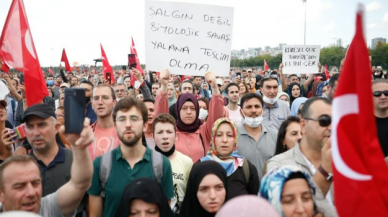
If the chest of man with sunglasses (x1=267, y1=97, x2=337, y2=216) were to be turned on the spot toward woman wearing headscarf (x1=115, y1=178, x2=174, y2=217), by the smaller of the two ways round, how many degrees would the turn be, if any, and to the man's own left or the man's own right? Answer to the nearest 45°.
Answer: approximately 90° to the man's own right

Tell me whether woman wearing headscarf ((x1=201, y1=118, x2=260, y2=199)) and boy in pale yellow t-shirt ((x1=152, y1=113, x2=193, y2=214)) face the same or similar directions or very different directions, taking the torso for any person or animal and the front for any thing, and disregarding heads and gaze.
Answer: same or similar directions

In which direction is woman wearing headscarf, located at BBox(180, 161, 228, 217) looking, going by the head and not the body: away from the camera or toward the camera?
toward the camera

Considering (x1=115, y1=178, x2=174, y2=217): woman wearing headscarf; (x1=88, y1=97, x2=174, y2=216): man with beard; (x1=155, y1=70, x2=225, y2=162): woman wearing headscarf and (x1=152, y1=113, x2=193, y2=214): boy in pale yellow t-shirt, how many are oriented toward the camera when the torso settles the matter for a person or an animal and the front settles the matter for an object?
4

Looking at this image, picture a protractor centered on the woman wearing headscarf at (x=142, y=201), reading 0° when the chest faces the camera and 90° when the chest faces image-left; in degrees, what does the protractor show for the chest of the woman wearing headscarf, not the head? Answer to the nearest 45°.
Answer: approximately 0°

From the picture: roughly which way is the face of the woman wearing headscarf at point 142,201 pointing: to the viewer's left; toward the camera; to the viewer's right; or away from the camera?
toward the camera

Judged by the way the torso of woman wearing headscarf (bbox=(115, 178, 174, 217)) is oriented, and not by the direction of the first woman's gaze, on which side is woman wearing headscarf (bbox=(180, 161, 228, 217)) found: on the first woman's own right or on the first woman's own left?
on the first woman's own left

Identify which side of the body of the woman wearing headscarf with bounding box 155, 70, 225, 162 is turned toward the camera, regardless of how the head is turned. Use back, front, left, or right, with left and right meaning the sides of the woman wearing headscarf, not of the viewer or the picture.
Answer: front

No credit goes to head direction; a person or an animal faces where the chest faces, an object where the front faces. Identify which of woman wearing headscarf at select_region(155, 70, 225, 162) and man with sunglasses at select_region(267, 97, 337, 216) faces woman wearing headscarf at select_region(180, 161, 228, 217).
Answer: woman wearing headscarf at select_region(155, 70, 225, 162)

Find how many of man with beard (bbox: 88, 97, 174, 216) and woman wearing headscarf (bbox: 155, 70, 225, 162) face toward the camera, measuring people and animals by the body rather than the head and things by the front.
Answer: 2

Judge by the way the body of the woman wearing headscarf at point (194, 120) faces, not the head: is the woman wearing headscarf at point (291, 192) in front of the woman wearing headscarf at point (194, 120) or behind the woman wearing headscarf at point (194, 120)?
in front

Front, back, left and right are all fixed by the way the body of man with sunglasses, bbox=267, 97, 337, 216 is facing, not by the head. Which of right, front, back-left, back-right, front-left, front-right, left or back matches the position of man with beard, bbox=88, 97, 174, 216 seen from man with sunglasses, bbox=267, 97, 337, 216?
back-right

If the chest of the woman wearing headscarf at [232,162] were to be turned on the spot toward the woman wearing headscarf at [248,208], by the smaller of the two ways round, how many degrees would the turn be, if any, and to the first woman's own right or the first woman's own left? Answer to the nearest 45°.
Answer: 0° — they already face them

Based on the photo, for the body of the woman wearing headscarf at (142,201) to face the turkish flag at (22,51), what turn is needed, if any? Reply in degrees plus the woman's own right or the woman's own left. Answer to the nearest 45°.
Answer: approximately 135° to the woman's own right

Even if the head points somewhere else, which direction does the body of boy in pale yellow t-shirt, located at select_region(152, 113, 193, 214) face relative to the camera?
toward the camera

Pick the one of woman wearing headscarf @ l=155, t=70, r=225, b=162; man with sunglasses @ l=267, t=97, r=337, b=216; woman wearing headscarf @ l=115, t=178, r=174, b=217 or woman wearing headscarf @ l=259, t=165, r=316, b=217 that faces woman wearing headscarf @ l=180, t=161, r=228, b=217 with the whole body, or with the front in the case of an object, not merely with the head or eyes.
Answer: woman wearing headscarf @ l=155, t=70, r=225, b=162

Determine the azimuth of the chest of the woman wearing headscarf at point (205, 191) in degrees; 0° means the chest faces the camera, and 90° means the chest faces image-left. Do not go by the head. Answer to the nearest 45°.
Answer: approximately 315°

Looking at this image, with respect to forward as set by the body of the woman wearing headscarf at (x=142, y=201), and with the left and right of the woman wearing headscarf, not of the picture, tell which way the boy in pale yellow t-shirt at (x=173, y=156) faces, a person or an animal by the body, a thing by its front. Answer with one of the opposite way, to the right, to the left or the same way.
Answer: the same way
